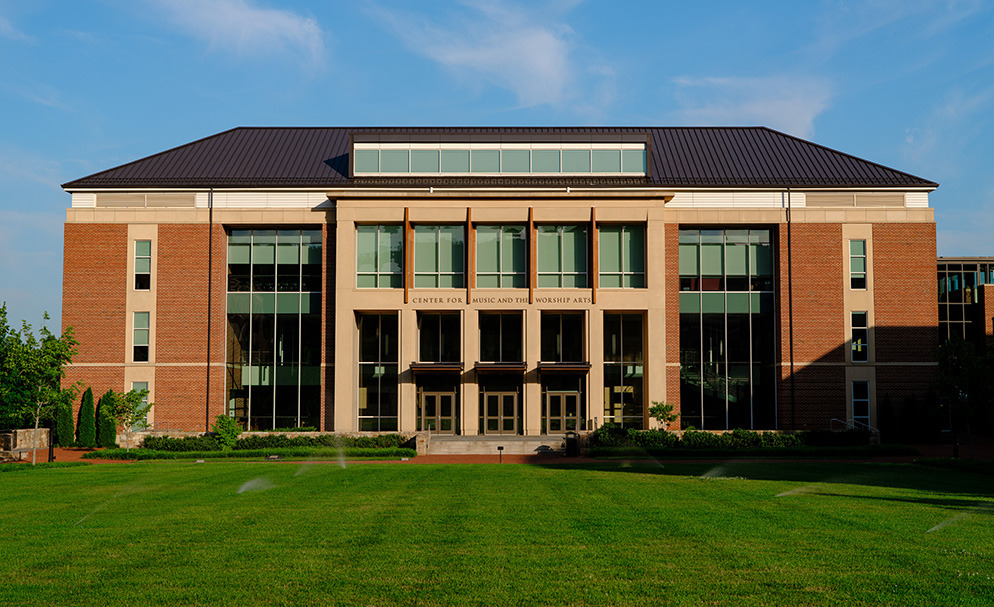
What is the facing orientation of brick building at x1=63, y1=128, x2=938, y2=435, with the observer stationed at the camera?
facing the viewer

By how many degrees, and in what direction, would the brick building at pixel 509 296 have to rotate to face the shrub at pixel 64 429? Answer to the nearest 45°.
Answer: approximately 90° to its right

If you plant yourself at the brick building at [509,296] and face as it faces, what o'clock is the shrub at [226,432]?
The shrub is roughly at 2 o'clock from the brick building.

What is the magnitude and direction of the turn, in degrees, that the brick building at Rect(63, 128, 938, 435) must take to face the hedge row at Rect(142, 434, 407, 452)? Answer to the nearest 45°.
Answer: approximately 45° to its right

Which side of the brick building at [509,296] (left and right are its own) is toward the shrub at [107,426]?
right

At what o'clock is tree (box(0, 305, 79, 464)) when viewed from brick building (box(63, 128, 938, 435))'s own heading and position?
The tree is roughly at 2 o'clock from the brick building.

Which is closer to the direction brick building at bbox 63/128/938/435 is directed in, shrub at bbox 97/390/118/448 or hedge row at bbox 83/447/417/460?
the hedge row

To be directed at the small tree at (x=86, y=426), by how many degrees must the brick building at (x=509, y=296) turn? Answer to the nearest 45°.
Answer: approximately 90° to its right
